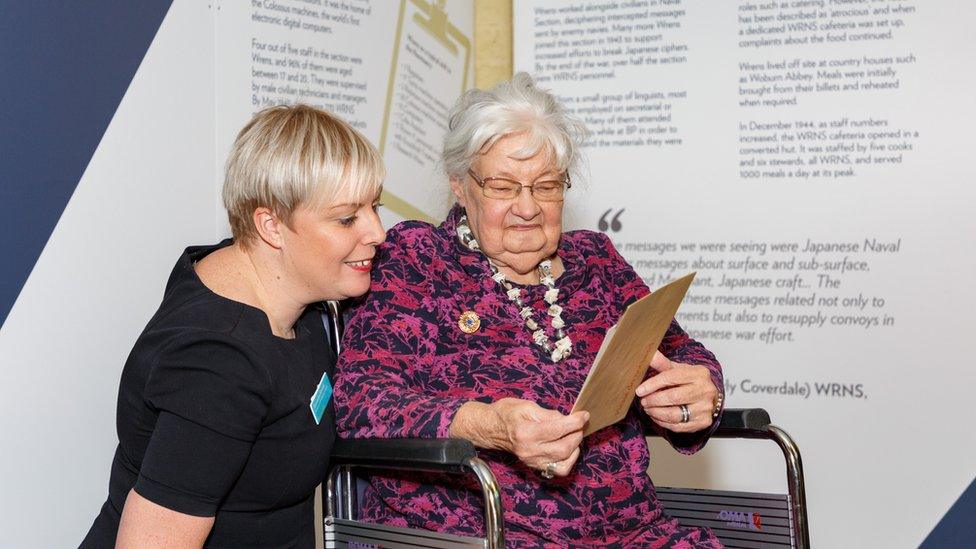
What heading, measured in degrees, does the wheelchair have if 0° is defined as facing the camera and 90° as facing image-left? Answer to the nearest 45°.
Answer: approximately 315°

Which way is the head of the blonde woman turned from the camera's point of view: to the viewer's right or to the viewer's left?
to the viewer's right

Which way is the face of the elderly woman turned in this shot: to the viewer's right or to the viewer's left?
to the viewer's right

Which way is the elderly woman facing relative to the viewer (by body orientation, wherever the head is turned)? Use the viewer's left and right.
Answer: facing the viewer and to the right of the viewer

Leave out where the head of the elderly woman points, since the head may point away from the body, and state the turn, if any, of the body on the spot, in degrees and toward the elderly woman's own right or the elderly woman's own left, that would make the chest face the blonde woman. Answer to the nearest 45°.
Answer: approximately 90° to the elderly woman's own right
